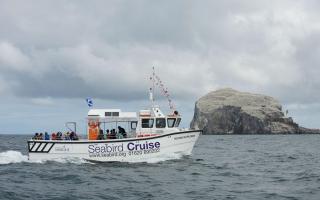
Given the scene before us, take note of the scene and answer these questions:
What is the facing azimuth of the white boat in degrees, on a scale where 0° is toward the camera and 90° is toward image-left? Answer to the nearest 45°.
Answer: approximately 270°

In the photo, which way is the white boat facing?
to the viewer's right
